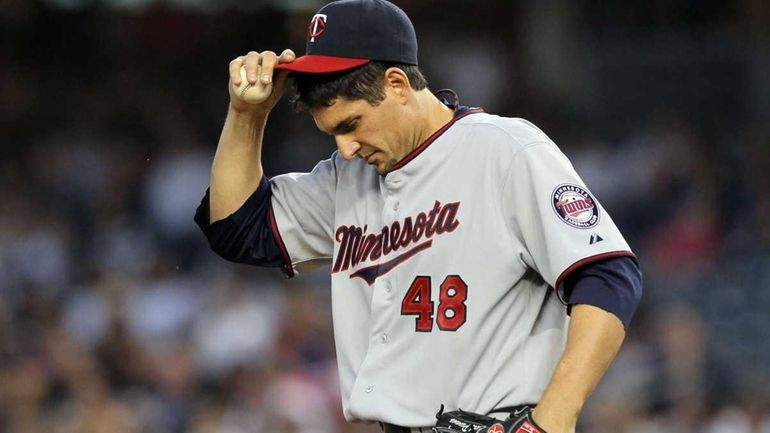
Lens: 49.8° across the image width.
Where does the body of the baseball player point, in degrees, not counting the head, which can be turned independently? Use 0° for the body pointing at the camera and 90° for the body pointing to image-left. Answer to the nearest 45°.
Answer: approximately 45°

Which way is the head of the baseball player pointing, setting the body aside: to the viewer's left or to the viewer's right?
to the viewer's left
